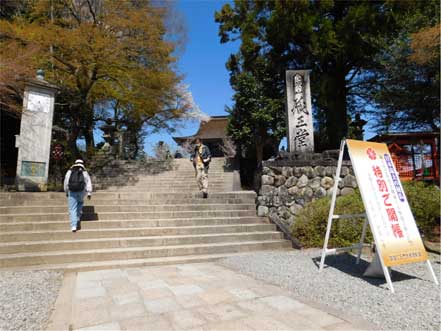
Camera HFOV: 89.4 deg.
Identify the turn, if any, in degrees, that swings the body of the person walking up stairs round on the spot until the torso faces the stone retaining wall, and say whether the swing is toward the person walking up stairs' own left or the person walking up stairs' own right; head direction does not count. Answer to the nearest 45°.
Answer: approximately 90° to the person walking up stairs' own right

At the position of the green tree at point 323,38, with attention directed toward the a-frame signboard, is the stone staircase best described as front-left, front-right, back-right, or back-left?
front-right

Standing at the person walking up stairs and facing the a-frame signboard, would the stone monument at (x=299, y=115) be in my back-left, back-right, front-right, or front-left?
front-left

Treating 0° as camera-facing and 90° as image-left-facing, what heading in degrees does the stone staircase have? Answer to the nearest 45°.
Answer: approximately 0°

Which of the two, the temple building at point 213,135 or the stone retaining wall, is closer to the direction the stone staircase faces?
the stone retaining wall

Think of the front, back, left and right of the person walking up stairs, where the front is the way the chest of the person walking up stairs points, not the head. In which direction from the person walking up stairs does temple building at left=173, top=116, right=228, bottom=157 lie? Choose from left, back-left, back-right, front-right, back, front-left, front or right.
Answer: front-right

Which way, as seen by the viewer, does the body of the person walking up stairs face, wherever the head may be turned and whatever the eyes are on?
away from the camera

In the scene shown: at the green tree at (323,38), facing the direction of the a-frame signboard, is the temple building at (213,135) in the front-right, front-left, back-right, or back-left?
back-right

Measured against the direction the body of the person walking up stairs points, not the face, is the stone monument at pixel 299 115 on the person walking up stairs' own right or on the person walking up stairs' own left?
on the person walking up stairs' own right

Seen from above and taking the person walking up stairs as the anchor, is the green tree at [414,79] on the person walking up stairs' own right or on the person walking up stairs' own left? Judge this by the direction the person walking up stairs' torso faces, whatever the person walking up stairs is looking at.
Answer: on the person walking up stairs' own right

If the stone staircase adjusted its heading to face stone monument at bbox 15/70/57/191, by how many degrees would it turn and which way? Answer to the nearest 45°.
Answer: approximately 135° to its right

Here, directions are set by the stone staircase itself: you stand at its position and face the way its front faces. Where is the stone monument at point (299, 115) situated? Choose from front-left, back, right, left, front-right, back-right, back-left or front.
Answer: left

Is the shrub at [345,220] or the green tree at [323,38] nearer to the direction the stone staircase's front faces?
the shrub
